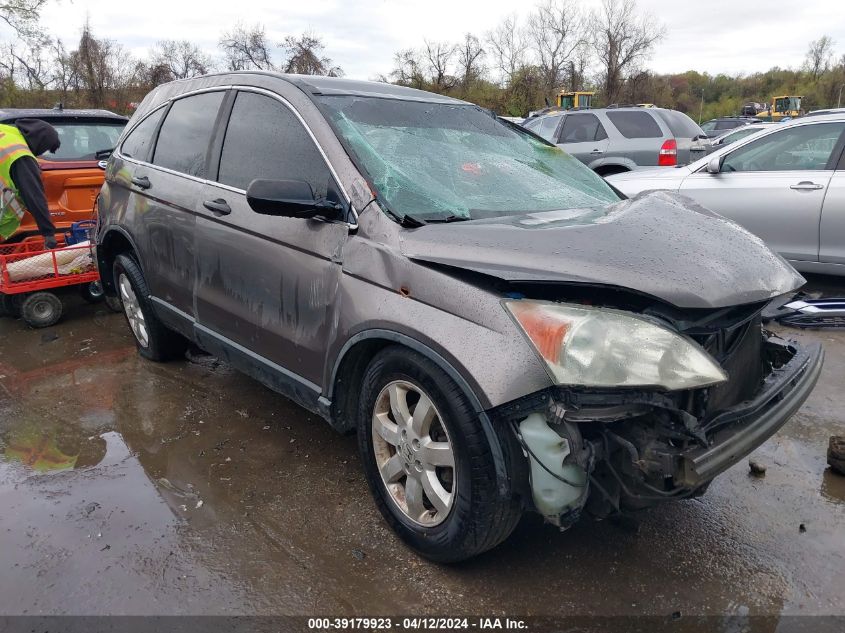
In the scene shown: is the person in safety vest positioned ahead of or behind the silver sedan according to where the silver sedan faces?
ahead

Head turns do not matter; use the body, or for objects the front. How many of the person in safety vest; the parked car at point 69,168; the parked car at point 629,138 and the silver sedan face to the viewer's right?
1

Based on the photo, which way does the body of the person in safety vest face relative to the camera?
to the viewer's right

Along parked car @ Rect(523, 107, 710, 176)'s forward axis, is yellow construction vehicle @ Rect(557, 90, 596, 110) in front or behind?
in front

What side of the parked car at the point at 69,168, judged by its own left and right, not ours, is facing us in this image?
back

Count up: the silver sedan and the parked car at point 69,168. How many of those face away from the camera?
1

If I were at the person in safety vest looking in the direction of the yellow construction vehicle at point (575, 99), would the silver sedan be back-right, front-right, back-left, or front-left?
front-right

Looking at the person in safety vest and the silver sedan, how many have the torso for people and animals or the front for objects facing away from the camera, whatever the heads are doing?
0

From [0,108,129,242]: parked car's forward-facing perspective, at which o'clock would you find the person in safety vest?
The person in safety vest is roughly at 7 o'clock from the parked car.

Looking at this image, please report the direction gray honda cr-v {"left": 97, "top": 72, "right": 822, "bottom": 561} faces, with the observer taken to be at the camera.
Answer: facing the viewer and to the right of the viewer

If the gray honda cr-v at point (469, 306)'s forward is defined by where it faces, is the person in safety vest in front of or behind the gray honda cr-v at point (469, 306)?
behind

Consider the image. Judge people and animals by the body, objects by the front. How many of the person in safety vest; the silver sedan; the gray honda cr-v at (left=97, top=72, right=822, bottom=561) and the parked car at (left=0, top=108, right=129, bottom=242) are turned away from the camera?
1

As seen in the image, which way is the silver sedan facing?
to the viewer's left

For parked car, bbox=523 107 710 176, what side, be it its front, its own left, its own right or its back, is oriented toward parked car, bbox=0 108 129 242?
left

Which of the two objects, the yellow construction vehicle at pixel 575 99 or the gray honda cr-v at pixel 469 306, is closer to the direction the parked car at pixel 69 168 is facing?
the yellow construction vehicle

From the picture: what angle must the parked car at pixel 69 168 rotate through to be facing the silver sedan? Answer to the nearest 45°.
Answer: approximately 135° to its right

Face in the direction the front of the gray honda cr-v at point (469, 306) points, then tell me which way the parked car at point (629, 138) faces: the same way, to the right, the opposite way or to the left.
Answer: the opposite way
